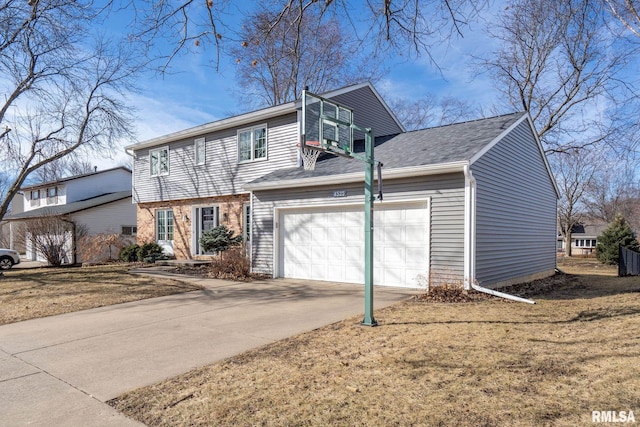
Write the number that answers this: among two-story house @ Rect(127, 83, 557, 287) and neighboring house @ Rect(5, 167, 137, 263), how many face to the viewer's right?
0

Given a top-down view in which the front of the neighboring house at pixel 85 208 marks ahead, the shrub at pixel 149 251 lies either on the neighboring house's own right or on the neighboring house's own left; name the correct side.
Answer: on the neighboring house's own left

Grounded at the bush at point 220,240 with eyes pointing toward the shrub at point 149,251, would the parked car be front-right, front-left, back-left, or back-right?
front-left

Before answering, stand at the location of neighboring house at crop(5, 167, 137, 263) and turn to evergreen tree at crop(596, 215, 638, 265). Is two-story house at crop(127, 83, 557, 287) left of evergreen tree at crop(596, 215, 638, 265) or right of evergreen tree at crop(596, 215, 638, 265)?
right

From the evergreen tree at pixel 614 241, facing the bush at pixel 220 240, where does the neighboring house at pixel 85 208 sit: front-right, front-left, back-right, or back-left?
front-right

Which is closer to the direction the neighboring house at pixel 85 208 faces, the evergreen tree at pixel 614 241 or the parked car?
the parked car

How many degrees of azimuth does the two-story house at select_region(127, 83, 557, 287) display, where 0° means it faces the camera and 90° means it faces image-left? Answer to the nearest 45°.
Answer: approximately 45°

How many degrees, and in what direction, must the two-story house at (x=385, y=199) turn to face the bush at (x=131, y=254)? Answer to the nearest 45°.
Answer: approximately 90° to its right

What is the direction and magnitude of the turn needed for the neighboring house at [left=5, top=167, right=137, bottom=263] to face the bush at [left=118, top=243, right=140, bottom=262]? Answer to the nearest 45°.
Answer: approximately 45° to its left

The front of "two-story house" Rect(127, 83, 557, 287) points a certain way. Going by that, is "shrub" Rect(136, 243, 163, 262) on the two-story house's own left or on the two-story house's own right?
on the two-story house's own right

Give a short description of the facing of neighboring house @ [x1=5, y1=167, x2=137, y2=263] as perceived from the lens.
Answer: facing the viewer and to the left of the viewer

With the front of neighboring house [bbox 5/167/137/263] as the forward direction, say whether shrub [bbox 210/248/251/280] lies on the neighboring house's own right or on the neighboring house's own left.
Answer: on the neighboring house's own left

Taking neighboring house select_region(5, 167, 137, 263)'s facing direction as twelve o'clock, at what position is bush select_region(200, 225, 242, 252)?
The bush is roughly at 10 o'clock from the neighboring house.
